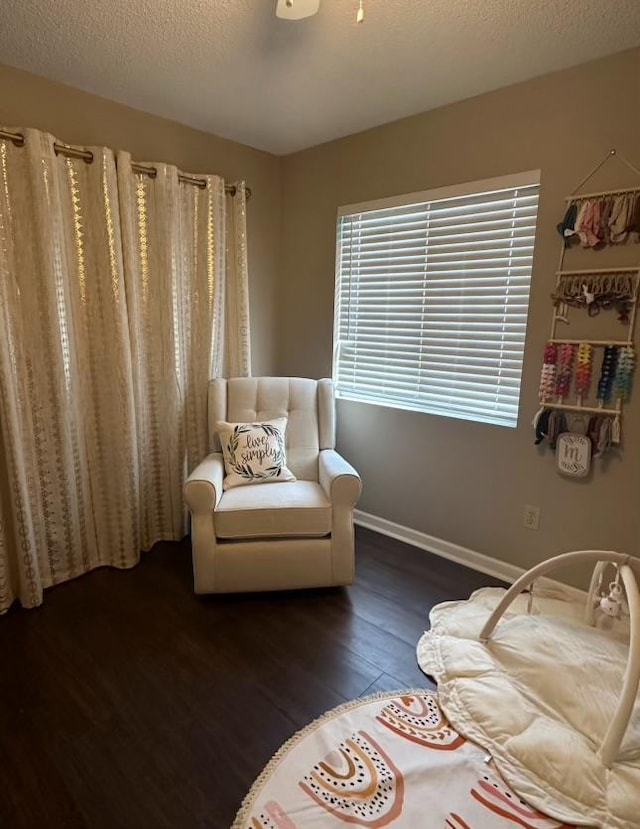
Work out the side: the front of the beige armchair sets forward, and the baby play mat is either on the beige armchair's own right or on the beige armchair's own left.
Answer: on the beige armchair's own left

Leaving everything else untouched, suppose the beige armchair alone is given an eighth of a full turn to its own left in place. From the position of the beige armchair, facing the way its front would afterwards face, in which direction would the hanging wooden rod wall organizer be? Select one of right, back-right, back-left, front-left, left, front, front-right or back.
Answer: front-left

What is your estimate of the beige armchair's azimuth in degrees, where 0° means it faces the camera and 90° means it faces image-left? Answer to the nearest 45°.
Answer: approximately 0°

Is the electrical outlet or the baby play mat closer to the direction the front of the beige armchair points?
the baby play mat

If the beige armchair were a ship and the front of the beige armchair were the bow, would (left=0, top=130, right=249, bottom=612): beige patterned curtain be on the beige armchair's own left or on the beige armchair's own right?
on the beige armchair's own right

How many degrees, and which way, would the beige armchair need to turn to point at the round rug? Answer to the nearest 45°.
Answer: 0° — it already faces it
